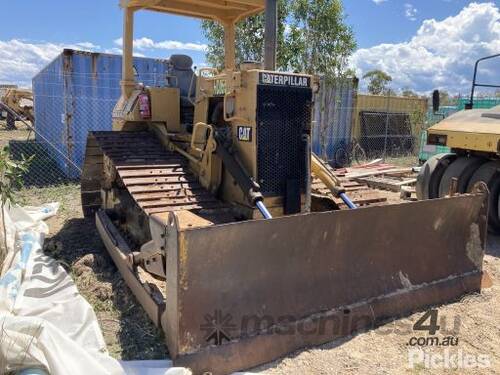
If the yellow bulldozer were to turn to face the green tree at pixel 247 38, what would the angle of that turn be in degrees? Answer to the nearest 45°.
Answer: approximately 135° to its left

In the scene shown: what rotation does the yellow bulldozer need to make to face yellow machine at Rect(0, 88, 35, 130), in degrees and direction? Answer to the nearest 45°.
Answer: approximately 180°

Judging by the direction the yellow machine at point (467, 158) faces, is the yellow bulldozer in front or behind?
in front

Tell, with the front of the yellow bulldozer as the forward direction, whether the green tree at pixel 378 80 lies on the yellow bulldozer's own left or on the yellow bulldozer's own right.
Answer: on the yellow bulldozer's own left

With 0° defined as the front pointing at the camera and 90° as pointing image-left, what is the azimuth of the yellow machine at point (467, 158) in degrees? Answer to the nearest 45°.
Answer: approximately 45°

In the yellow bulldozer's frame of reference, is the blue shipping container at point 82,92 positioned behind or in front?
behind

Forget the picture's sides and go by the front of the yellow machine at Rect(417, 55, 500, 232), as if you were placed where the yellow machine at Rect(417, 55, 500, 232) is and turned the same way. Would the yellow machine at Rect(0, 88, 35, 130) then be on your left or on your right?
on your right

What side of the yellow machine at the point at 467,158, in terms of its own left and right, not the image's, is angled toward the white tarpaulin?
front

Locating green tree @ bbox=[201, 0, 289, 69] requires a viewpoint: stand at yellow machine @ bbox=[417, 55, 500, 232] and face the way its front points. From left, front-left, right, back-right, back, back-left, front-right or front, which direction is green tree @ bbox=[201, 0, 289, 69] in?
right

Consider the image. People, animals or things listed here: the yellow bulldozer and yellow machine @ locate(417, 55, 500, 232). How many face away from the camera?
0

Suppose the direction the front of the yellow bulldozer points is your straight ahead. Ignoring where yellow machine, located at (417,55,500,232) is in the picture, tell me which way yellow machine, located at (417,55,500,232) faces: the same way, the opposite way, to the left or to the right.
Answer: to the right

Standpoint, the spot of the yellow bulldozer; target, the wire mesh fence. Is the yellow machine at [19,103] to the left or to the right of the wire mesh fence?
left

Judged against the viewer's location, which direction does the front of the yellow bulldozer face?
facing the viewer and to the right of the viewer
